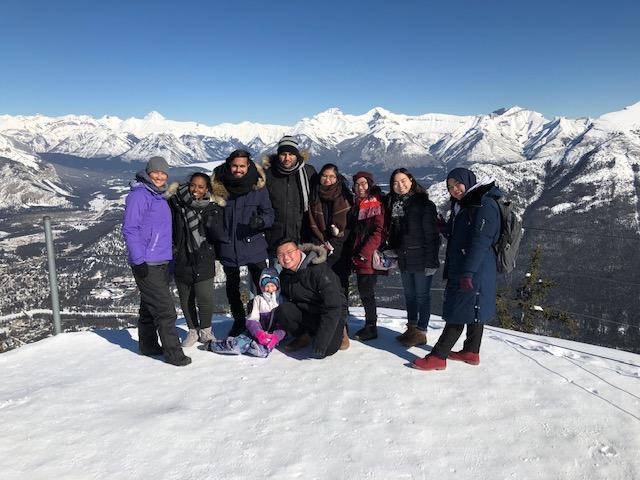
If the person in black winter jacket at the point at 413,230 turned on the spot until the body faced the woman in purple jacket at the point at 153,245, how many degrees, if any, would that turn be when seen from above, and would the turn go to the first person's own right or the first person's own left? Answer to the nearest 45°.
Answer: approximately 45° to the first person's own right

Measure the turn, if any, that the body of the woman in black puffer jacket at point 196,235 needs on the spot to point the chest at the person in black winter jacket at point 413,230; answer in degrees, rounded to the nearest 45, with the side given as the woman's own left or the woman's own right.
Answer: approximately 90° to the woman's own left

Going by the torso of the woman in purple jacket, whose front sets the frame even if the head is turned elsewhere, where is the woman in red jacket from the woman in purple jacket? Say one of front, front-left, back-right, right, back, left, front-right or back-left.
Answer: front-left

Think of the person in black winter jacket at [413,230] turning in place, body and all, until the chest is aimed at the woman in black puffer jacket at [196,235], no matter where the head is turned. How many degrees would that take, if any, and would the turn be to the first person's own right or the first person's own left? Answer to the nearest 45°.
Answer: approximately 45° to the first person's own right

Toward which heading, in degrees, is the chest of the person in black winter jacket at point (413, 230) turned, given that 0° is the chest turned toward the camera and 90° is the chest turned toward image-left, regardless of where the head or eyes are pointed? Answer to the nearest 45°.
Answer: approximately 45°

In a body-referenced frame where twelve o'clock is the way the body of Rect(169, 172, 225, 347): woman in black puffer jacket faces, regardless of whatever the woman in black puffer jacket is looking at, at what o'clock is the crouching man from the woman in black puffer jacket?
The crouching man is roughly at 10 o'clock from the woman in black puffer jacket.

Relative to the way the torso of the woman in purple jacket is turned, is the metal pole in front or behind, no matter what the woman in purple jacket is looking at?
behind

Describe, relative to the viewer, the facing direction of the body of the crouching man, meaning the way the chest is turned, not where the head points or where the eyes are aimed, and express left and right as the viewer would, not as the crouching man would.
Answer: facing the viewer and to the left of the viewer

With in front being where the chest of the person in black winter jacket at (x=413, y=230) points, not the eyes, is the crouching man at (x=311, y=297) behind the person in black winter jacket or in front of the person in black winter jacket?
in front

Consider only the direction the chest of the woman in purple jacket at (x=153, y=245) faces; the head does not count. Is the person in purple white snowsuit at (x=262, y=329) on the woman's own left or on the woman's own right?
on the woman's own left

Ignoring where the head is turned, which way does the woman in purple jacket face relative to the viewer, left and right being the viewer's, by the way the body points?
facing the viewer and to the right of the viewer

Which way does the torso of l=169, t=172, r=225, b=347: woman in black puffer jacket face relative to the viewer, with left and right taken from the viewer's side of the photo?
facing the viewer

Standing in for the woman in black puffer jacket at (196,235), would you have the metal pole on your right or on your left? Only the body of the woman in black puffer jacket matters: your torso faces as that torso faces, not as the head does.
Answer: on your right
